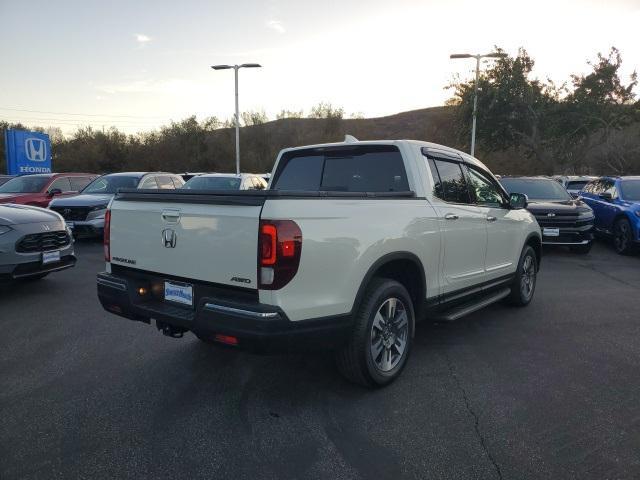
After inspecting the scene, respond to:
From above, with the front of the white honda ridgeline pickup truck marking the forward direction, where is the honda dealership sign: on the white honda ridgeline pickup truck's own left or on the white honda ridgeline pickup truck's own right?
on the white honda ridgeline pickup truck's own left

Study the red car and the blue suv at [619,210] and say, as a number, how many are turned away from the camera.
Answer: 0

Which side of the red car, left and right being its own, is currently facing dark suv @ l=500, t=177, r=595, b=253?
left

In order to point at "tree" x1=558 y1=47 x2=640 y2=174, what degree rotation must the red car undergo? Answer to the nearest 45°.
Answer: approximately 135° to its left

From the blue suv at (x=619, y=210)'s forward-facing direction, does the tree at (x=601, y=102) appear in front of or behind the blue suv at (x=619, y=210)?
behind

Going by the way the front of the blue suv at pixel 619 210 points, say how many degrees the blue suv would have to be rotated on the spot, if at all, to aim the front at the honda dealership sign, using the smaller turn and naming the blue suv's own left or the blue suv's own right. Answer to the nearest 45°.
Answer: approximately 135° to the blue suv's own right

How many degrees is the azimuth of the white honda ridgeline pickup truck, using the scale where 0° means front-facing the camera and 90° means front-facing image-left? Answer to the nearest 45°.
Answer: approximately 225°

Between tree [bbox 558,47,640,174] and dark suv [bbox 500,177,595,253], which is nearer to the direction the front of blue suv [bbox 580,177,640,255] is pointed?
the dark suv

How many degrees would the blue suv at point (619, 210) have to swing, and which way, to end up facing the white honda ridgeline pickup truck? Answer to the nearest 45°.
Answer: approximately 45° to its right

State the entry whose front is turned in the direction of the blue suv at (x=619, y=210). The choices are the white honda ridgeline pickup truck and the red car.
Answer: the white honda ridgeline pickup truck

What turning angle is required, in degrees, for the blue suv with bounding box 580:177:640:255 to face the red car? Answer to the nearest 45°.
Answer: approximately 90° to its right

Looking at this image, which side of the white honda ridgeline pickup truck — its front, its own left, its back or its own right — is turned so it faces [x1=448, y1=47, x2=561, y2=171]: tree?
front
